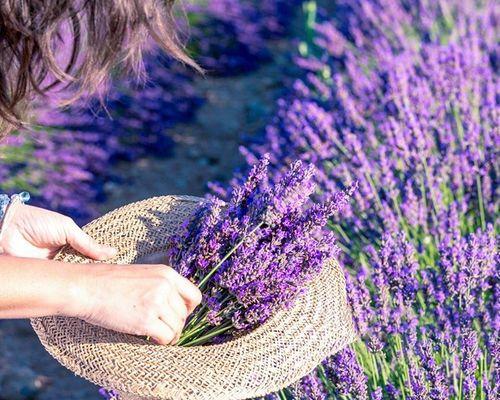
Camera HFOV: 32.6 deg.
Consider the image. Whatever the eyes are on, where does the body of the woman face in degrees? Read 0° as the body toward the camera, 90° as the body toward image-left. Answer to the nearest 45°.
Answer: approximately 270°

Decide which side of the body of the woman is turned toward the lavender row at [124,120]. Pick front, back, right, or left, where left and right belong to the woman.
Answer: left

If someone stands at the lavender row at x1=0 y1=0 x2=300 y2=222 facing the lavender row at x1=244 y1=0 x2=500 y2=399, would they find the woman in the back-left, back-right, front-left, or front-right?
front-right

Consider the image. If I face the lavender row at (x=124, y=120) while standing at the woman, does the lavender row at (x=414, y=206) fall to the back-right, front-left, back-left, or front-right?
front-right

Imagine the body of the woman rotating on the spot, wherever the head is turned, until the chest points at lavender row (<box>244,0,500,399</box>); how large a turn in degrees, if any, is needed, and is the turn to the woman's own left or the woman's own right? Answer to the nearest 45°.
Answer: approximately 45° to the woman's own left
